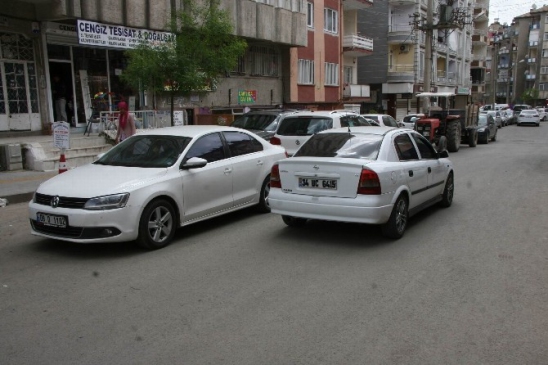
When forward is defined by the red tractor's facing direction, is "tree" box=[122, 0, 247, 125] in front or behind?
in front

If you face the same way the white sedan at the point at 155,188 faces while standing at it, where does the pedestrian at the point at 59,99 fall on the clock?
The pedestrian is roughly at 4 o'clock from the white sedan.

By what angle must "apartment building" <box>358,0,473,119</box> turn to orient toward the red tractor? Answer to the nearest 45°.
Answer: approximately 45° to its right

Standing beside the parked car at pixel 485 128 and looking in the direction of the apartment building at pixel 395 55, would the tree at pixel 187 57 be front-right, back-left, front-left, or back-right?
back-left

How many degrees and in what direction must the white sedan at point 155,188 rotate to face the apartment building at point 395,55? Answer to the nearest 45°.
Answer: approximately 180°

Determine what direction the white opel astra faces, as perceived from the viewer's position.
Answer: facing away from the viewer and to the right of the viewer

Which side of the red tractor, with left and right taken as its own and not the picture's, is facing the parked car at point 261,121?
front

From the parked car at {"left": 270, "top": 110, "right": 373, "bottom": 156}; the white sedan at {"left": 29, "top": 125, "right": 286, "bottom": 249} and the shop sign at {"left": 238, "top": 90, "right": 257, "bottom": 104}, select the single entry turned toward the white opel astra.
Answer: the shop sign

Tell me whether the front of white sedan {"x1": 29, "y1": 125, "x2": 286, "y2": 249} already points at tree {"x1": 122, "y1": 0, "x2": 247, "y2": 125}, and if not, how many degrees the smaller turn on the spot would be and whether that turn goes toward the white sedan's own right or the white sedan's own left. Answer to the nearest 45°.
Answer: approximately 135° to the white sedan's own right

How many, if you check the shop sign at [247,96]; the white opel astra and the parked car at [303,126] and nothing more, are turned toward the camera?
1

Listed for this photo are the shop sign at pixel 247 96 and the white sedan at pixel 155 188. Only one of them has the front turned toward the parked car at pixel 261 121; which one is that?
the shop sign

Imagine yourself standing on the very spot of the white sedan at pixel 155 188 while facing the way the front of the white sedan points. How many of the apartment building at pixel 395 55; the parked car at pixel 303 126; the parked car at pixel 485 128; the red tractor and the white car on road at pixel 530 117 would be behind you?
5

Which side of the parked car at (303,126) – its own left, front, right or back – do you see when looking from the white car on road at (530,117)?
front

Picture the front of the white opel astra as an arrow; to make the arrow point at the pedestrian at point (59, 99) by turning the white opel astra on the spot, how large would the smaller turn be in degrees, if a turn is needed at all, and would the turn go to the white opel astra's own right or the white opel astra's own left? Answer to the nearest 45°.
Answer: approximately 90° to the white opel astra's own left

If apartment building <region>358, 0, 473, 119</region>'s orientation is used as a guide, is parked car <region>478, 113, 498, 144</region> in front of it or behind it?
in front
